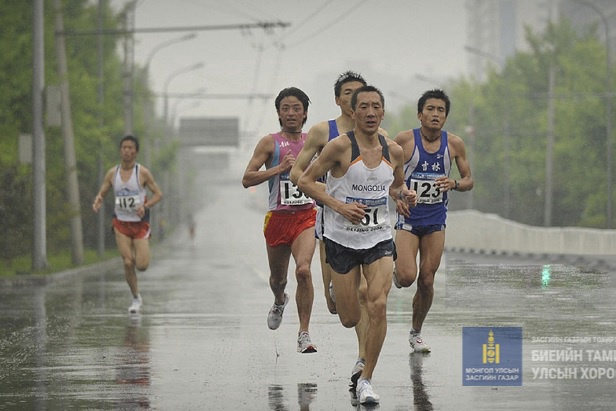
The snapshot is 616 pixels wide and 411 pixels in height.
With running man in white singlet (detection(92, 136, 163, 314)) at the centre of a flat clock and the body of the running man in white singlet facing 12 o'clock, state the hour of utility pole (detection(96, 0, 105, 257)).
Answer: The utility pole is roughly at 6 o'clock from the running man in white singlet.

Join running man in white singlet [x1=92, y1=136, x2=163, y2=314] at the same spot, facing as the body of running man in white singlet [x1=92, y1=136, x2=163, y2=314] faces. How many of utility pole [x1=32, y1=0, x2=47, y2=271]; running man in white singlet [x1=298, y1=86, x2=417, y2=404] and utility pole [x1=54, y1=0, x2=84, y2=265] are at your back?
2

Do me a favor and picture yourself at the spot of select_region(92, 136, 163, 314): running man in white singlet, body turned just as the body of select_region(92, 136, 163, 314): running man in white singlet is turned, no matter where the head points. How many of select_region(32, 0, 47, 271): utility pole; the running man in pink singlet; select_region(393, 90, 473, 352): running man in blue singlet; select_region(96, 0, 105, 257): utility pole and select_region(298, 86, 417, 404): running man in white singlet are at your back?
2

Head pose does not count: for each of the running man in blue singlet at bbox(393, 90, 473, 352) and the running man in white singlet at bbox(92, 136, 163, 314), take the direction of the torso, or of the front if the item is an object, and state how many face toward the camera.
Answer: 2

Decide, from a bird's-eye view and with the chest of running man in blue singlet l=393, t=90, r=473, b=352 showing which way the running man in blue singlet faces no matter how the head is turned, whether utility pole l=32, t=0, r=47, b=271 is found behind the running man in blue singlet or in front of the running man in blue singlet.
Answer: behind

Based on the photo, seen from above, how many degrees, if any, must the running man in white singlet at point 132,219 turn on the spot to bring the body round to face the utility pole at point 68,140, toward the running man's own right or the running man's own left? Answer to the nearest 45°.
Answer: approximately 180°

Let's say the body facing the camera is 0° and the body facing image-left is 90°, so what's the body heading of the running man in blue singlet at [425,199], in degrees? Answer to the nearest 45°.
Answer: approximately 0°

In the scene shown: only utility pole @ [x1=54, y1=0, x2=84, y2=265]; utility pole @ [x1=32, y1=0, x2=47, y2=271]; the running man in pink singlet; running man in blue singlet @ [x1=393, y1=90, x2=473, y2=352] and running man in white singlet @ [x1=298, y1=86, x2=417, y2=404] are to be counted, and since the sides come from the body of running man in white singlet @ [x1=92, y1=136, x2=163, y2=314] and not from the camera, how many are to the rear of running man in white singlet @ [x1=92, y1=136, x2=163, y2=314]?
2

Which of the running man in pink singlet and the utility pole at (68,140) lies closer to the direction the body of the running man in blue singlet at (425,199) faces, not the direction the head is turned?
the running man in pink singlet

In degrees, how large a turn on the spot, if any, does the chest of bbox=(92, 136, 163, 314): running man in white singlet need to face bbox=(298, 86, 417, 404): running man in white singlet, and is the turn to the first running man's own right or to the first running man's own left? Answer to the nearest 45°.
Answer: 0° — they already face them
